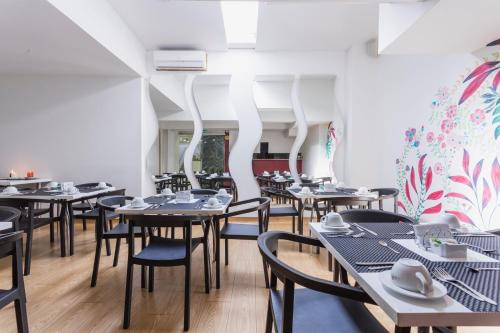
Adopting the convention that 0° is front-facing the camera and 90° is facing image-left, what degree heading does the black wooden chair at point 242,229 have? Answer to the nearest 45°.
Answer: approximately 90°

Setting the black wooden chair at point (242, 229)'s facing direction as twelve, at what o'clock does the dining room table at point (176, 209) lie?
The dining room table is roughly at 11 o'clock from the black wooden chair.

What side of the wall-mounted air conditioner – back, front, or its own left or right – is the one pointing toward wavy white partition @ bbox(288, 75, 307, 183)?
left

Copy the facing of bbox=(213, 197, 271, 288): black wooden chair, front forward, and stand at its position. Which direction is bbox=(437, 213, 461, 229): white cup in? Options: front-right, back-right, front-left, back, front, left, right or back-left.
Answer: back-left

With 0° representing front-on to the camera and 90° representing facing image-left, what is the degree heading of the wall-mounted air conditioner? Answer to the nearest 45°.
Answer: approximately 0°

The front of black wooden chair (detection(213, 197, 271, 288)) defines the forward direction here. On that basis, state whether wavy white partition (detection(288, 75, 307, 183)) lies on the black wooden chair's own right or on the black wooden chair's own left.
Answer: on the black wooden chair's own right

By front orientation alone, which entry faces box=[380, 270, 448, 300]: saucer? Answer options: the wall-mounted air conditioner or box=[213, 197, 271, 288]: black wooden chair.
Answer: the wall-mounted air conditioner

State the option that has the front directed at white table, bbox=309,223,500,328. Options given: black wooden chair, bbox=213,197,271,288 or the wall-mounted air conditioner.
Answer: the wall-mounted air conditioner

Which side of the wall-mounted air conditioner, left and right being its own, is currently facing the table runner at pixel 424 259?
front

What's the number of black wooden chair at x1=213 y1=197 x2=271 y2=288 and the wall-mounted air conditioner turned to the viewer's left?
1

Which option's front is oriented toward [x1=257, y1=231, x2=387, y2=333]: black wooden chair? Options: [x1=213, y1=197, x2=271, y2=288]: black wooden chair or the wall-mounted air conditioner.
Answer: the wall-mounted air conditioner
